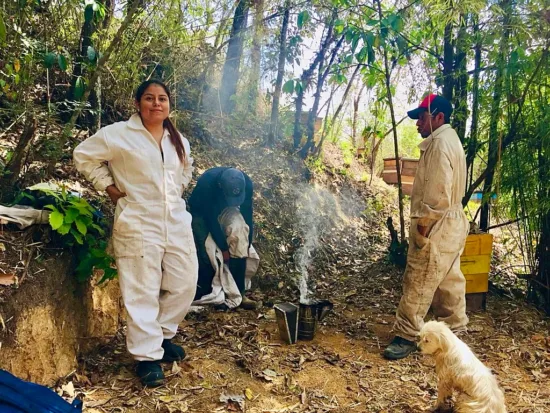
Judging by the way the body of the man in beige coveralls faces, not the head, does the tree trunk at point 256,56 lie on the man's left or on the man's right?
on the man's right

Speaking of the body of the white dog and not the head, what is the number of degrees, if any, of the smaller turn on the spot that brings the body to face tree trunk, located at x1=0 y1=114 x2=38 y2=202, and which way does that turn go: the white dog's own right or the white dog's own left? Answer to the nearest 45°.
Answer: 0° — it already faces it

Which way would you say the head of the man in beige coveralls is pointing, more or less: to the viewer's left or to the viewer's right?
to the viewer's left

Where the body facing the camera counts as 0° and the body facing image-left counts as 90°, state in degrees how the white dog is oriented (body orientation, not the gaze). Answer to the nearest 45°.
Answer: approximately 90°

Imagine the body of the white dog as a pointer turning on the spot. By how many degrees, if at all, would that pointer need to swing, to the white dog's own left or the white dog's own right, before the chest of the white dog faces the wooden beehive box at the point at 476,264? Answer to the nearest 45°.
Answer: approximately 90° to the white dog's own right

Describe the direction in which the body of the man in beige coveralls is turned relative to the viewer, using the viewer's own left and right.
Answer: facing to the left of the viewer

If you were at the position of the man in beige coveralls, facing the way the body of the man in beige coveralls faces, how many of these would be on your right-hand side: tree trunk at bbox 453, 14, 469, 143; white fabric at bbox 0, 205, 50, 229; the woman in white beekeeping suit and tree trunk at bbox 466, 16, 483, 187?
2

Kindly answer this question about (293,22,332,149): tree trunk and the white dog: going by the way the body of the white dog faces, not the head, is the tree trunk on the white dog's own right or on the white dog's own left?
on the white dog's own right
